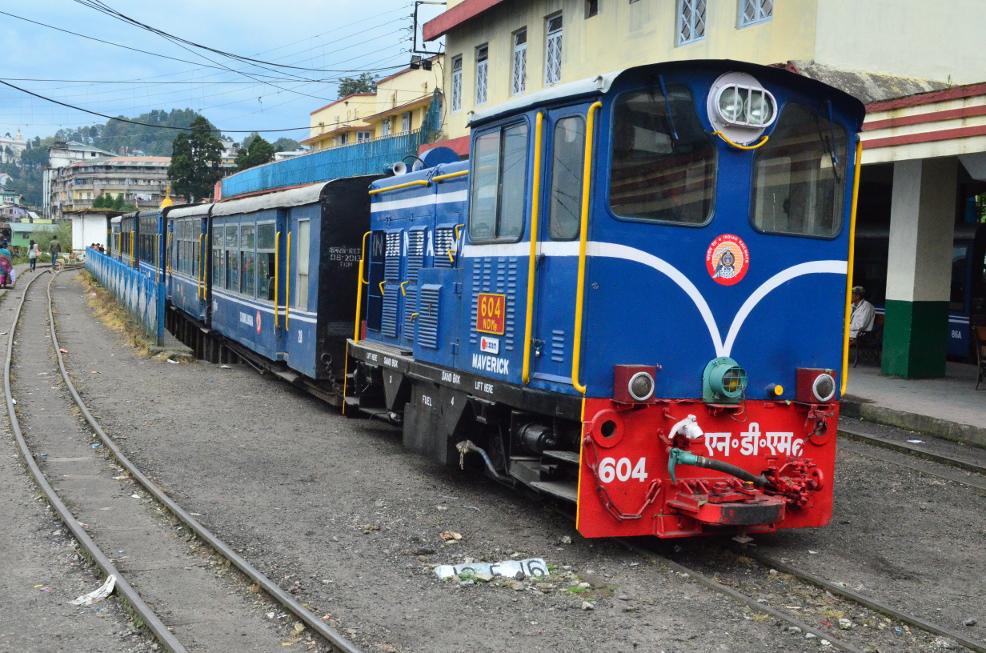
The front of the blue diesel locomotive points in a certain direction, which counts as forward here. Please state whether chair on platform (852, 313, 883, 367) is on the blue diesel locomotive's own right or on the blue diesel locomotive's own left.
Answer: on the blue diesel locomotive's own left

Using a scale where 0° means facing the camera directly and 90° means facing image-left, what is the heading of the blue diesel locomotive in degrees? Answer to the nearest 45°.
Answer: approximately 315°

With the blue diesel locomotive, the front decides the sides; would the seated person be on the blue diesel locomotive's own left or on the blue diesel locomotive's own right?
on the blue diesel locomotive's own left

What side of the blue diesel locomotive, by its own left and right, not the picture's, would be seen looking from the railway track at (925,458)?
left

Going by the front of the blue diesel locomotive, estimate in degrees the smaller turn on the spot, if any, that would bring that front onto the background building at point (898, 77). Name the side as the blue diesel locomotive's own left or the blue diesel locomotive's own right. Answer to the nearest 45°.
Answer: approximately 90° to the blue diesel locomotive's own left

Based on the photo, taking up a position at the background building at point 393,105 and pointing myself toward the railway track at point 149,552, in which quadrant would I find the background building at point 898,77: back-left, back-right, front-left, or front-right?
front-left

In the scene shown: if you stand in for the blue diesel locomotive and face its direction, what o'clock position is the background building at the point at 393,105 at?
The background building is roughly at 7 o'clock from the blue diesel locomotive.
